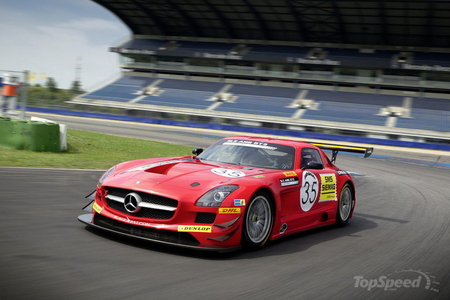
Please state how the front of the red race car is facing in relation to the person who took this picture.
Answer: facing the viewer and to the left of the viewer

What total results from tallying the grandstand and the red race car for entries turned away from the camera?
0

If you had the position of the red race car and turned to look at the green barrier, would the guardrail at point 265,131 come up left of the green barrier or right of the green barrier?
right

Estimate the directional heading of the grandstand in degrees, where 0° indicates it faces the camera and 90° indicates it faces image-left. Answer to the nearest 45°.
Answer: approximately 45°

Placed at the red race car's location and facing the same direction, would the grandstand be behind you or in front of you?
behind

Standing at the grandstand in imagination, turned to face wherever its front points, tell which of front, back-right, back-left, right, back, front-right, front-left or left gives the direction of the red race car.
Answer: front-left

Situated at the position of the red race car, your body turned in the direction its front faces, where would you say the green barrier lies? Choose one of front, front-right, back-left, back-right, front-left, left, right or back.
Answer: right

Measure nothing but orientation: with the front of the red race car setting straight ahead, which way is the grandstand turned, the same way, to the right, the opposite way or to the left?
the same way
